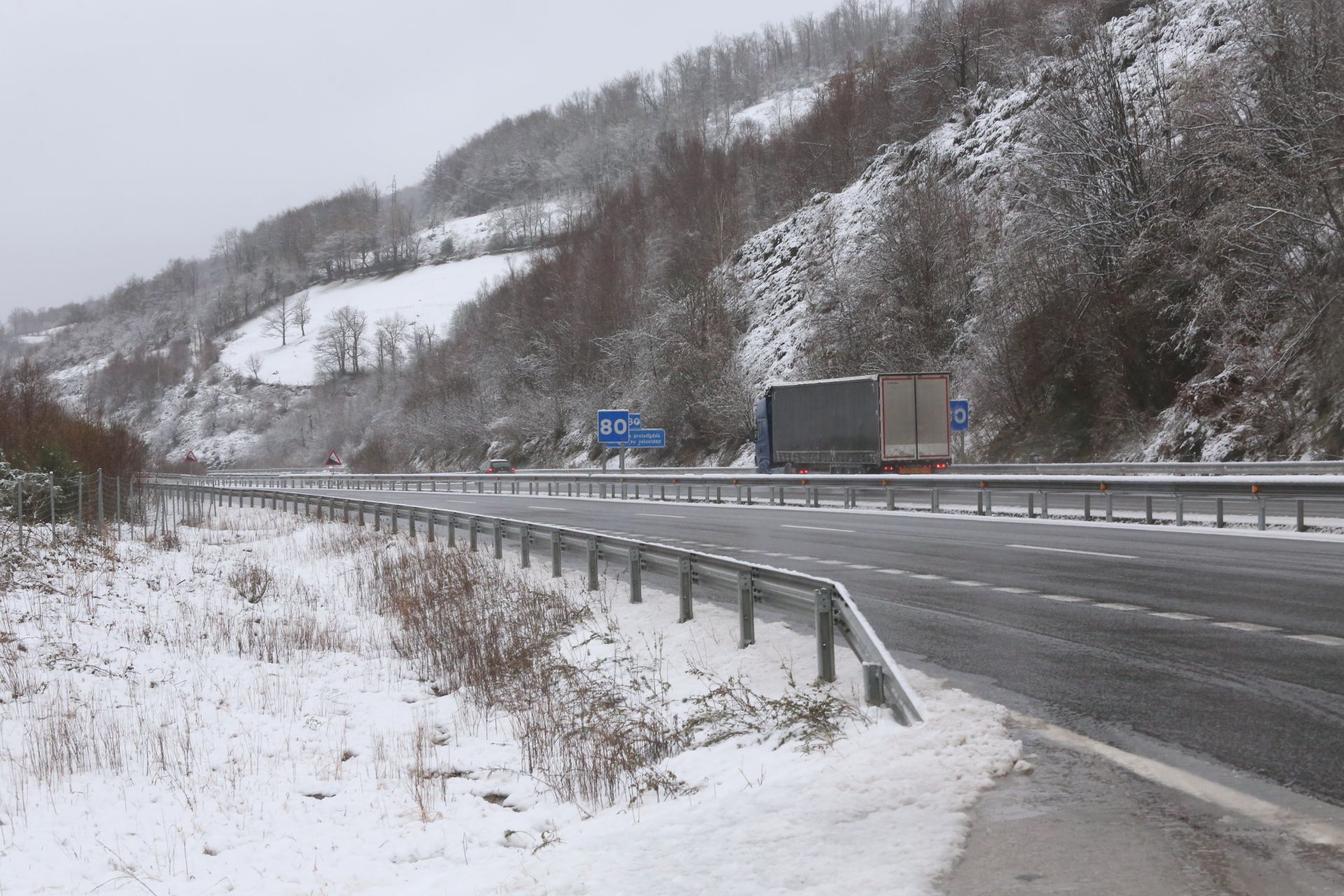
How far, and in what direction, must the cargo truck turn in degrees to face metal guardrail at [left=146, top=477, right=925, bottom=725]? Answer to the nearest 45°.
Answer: approximately 135° to its left

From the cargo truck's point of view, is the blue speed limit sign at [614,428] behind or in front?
in front

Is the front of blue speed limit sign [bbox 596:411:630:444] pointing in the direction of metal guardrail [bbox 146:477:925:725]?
yes

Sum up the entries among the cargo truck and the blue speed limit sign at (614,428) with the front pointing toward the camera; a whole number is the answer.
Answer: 1

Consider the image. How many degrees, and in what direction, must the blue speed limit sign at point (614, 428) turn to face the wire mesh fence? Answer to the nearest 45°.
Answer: approximately 45° to its right

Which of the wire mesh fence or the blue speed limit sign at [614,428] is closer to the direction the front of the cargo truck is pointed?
the blue speed limit sign

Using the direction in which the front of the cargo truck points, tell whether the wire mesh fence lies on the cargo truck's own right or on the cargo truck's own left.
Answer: on the cargo truck's own left

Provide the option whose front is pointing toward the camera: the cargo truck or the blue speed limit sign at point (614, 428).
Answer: the blue speed limit sign

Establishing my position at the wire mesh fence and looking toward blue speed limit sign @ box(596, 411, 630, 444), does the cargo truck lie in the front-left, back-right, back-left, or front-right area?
front-right

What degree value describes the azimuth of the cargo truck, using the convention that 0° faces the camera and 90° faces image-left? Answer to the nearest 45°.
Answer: approximately 135°

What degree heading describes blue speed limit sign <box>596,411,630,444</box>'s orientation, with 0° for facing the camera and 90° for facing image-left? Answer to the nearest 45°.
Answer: approximately 0°

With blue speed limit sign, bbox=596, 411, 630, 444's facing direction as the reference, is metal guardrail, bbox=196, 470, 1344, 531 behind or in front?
in front
